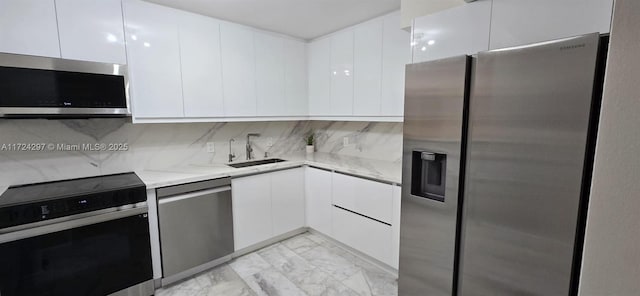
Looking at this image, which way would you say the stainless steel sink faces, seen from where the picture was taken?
facing the viewer and to the right of the viewer

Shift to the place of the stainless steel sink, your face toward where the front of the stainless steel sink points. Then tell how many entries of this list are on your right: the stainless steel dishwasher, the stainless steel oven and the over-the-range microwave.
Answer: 3

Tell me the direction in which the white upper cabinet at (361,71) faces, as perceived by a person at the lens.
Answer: facing the viewer and to the left of the viewer

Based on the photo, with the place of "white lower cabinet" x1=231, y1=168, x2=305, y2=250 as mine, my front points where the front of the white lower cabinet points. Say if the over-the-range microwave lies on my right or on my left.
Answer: on my right

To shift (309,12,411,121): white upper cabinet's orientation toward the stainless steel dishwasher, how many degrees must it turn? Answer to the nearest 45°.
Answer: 0° — it already faces it

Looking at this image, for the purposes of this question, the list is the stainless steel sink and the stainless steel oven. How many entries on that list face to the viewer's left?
0

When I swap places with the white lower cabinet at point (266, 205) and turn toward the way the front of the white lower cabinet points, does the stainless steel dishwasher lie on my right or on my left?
on my right

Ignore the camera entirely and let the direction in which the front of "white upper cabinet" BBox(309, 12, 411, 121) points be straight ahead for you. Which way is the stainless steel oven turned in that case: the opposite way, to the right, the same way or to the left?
to the left

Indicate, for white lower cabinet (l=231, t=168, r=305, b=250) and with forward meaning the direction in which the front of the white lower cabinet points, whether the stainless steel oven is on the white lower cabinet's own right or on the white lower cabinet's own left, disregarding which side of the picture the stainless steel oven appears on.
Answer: on the white lower cabinet's own right

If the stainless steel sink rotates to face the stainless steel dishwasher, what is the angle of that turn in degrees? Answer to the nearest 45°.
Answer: approximately 90° to its right

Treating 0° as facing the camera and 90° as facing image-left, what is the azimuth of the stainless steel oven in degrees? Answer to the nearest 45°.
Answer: approximately 0°

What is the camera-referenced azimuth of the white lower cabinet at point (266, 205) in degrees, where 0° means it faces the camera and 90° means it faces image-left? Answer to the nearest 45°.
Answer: approximately 315°

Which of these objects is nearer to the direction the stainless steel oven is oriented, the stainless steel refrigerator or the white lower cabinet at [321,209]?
the stainless steel refrigerator
